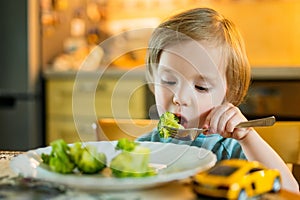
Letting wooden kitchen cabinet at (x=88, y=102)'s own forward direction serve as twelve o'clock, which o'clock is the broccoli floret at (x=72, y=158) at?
The broccoli floret is roughly at 12 o'clock from the wooden kitchen cabinet.

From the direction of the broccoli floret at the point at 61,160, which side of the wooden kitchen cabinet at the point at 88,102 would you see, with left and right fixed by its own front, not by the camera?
front

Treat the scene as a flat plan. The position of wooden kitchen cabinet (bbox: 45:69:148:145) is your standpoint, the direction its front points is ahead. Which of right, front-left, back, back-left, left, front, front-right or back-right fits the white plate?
front

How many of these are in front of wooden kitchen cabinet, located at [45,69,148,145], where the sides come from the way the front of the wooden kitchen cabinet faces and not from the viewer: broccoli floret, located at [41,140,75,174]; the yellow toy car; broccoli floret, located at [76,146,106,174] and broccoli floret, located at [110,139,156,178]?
4

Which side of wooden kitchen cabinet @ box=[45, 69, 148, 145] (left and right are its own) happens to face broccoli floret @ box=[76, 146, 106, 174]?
front

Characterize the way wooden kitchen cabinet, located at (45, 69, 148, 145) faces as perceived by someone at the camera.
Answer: facing the viewer

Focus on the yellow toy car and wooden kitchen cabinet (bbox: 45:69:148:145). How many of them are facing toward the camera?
1

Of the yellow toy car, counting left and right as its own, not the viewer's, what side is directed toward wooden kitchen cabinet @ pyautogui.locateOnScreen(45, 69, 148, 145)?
left
